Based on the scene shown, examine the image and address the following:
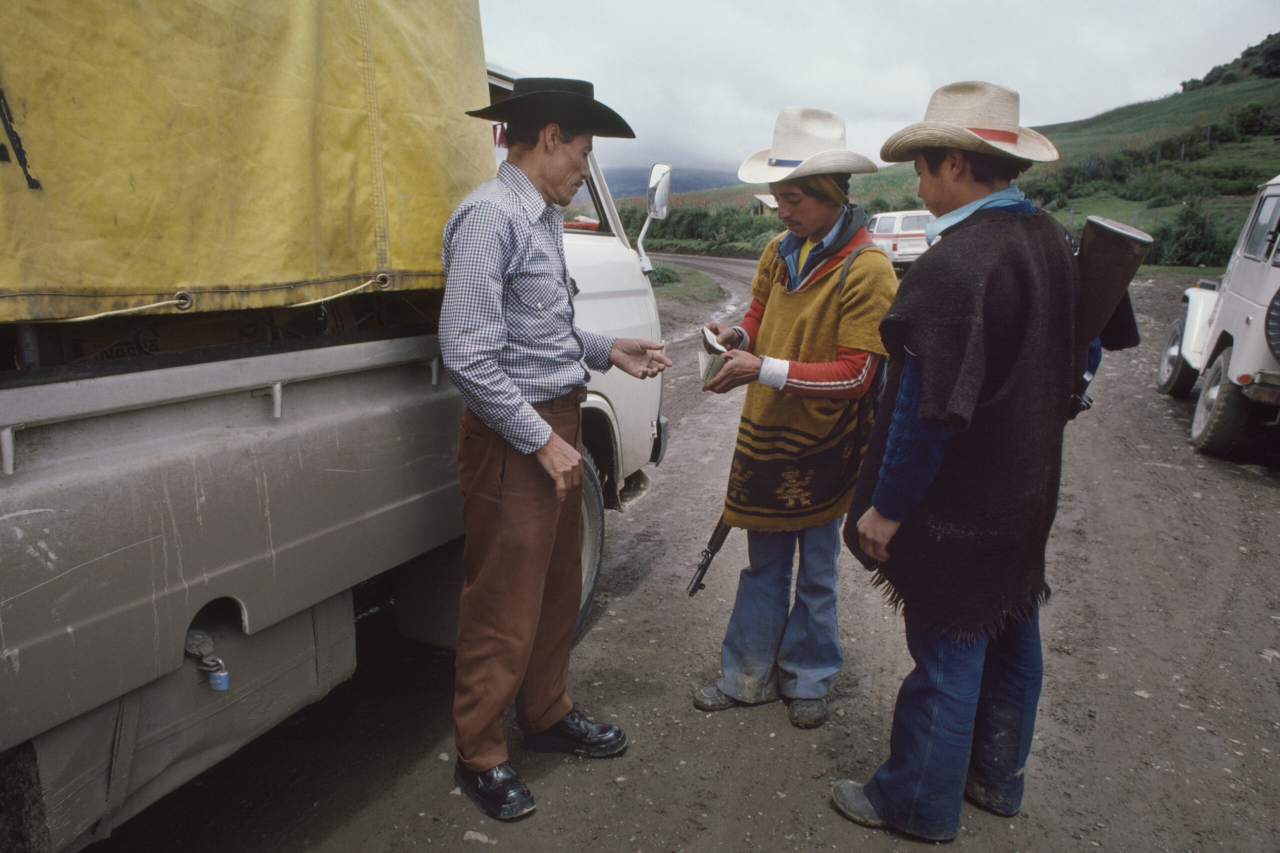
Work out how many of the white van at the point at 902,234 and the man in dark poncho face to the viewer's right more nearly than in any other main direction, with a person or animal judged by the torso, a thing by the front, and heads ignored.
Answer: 0

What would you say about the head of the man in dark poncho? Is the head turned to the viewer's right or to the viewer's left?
to the viewer's left

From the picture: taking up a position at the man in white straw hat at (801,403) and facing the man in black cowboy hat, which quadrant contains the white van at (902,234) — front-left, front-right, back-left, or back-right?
back-right

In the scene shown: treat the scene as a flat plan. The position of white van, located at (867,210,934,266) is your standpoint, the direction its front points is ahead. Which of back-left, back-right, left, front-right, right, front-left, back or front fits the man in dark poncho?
back-left

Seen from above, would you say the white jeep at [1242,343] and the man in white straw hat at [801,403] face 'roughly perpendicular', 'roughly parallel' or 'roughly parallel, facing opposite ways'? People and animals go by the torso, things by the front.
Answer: roughly perpendicular

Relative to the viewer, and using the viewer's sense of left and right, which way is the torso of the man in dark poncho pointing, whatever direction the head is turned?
facing away from the viewer and to the left of the viewer

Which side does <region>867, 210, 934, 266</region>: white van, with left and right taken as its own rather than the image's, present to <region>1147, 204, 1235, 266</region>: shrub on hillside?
right

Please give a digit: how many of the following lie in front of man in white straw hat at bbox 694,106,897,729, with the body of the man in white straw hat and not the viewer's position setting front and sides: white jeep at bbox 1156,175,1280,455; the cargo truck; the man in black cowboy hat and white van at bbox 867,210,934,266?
2

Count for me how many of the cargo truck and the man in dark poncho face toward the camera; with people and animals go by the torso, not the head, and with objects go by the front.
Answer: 0

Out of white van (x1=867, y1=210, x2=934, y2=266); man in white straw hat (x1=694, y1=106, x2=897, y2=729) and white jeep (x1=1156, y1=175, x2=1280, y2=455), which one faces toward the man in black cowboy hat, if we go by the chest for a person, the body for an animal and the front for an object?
the man in white straw hat

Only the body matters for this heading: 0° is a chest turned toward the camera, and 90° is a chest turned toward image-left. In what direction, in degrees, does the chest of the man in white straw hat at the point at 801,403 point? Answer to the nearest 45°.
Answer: approximately 45°

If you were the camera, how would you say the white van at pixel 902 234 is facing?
facing away from the viewer and to the left of the viewer
